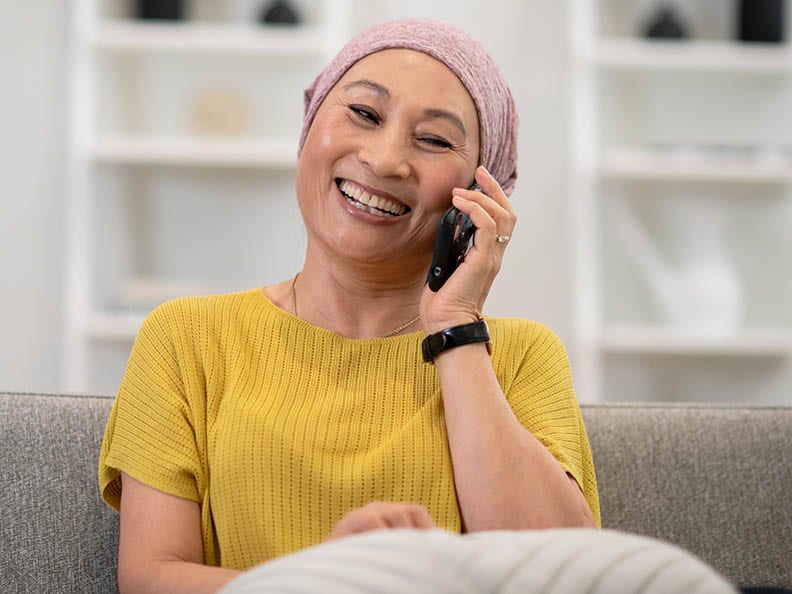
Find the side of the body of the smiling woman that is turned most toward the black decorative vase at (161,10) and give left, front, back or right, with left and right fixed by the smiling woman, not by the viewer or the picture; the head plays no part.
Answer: back

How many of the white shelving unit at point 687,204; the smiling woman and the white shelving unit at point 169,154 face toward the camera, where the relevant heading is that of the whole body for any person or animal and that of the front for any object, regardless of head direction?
3

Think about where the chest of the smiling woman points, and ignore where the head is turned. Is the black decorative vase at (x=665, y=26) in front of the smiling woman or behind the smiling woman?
behind

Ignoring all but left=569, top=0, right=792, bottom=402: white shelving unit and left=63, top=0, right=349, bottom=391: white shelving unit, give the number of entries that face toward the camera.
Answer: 2

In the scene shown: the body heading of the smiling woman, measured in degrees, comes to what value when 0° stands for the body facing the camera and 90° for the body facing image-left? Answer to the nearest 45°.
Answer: approximately 0°

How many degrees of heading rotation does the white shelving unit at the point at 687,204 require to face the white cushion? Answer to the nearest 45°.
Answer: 0° — it already faces it

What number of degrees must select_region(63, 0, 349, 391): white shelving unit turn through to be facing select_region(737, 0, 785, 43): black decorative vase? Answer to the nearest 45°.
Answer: approximately 90° to its left

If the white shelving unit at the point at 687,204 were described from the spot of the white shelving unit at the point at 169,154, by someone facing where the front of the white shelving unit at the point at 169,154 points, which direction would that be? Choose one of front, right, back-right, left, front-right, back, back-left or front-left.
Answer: left

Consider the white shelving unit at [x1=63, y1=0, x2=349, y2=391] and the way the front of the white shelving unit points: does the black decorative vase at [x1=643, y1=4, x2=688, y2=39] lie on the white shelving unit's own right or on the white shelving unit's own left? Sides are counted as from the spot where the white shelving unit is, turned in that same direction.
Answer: on the white shelving unit's own left
